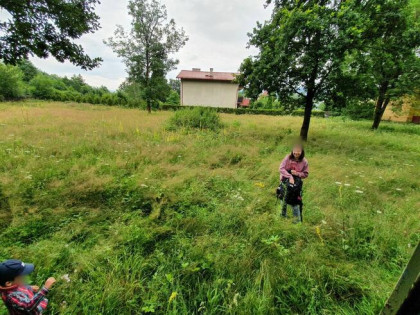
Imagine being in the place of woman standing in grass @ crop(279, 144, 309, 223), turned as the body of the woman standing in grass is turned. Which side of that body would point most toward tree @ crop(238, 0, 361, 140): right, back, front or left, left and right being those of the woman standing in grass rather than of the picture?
back

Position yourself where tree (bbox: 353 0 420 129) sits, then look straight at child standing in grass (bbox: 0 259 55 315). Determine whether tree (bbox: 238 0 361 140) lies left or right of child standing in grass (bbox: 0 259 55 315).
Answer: right

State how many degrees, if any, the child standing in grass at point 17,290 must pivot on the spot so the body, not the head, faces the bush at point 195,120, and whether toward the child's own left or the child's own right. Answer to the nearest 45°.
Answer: approximately 45° to the child's own left

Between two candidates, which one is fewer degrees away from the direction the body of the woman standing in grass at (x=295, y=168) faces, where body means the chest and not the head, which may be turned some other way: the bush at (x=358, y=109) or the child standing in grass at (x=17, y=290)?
the child standing in grass

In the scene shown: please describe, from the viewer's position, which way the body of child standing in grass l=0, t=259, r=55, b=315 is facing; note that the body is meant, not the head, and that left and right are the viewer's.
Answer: facing to the right of the viewer

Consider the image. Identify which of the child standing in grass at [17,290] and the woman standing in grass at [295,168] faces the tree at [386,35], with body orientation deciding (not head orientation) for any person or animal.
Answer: the child standing in grass at [17,290]

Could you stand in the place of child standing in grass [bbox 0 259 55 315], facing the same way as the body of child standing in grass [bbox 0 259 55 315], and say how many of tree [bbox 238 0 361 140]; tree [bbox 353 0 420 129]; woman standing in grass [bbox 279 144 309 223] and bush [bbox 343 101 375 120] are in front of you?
4

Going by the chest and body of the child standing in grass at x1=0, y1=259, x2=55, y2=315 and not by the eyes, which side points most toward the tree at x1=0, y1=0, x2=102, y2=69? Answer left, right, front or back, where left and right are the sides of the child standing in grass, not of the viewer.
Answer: left

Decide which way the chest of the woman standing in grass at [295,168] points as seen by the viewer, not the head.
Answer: toward the camera

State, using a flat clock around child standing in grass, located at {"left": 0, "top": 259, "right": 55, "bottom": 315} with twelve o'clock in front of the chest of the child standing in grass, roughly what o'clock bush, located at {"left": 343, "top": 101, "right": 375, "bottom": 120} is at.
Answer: The bush is roughly at 12 o'clock from the child standing in grass.

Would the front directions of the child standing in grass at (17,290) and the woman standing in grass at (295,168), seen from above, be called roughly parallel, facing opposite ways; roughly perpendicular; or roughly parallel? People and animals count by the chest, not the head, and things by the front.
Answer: roughly parallel, facing opposite ways

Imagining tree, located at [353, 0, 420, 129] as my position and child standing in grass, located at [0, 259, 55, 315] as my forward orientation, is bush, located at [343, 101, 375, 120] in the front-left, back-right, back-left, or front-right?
back-right

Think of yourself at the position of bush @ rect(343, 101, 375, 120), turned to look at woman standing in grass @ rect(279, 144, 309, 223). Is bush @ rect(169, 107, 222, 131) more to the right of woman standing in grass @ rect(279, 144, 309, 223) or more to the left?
right

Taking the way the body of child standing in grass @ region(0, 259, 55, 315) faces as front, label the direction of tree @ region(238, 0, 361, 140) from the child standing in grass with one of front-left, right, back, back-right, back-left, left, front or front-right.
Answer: front

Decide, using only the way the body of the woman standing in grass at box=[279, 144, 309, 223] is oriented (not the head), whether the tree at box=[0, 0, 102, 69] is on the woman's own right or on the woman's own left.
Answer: on the woman's own right

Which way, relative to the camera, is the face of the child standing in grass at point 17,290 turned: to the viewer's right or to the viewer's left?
to the viewer's right

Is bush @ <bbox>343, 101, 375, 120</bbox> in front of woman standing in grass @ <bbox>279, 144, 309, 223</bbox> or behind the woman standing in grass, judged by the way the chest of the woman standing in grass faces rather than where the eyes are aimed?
behind
